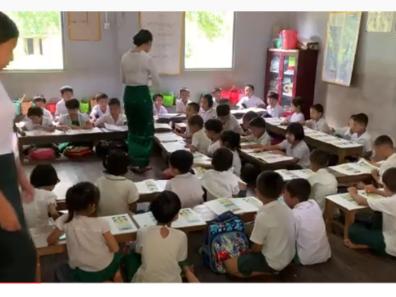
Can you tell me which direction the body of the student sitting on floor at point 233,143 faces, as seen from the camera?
to the viewer's left

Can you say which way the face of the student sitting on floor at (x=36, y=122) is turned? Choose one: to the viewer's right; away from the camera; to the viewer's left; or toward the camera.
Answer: toward the camera

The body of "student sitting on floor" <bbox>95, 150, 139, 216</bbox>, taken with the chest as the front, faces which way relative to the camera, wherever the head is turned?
away from the camera

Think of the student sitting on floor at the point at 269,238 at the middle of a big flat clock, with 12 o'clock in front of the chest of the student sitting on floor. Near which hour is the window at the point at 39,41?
The window is roughly at 12 o'clock from the student sitting on floor.

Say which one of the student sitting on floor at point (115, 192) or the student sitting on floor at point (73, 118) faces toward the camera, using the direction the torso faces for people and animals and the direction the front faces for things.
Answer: the student sitting on floor at point (73, 118)

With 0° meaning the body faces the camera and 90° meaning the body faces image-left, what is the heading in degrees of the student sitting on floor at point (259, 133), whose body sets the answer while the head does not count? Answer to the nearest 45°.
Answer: approximately 45°

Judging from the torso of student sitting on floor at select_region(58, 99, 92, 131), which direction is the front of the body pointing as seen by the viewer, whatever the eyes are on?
toward the camera

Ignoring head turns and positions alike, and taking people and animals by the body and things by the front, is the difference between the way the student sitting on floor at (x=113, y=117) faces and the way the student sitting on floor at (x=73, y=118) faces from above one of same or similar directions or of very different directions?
same or similar directions

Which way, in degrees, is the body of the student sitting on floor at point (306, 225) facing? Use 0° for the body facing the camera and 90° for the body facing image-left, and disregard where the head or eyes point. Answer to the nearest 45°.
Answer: approximately 135°

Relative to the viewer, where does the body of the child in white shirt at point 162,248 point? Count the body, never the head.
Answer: away from the camera

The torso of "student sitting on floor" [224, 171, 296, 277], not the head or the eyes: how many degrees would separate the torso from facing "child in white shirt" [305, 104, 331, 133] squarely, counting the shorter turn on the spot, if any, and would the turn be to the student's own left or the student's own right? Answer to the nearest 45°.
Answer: approximately 45° to the student's own right

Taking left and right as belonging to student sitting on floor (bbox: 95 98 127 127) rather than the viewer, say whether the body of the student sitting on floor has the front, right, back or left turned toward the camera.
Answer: front

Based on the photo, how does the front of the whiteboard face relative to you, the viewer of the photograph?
facing the viewer

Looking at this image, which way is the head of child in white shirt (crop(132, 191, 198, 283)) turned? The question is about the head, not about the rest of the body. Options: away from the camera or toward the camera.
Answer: away from the camera

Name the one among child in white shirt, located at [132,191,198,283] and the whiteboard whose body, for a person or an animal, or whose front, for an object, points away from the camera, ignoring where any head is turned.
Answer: the child in white shirt

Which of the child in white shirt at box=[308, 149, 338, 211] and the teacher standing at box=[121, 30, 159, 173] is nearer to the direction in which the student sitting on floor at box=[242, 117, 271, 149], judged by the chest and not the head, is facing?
the teacher standing

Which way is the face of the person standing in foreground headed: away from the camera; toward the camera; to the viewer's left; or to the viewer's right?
to the viewer's right

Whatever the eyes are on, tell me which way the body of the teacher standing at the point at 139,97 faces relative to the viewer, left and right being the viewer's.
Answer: facing away from the viewer and to the right of the viewer

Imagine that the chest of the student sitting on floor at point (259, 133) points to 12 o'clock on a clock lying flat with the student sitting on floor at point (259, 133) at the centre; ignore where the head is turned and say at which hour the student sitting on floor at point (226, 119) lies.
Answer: the student sitting on floor at point (226, 119) is roughly at 3 o'clock from the student sitting on floor at point (259, 133).
